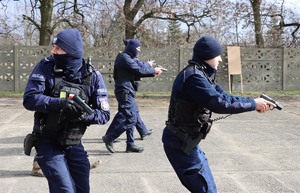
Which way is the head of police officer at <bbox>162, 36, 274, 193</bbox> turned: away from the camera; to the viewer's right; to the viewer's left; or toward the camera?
to the viewer's right

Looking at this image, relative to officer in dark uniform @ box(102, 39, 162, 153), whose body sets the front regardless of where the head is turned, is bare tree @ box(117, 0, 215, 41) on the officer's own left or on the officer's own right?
on the officer's own left

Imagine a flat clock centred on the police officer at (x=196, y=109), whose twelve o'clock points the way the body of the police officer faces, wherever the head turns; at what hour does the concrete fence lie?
The concrete fence is roughly at 9 o'clock from the police officer.

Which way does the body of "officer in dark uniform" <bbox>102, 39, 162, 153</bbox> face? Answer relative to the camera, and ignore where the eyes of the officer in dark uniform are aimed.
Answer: to the viewer's right

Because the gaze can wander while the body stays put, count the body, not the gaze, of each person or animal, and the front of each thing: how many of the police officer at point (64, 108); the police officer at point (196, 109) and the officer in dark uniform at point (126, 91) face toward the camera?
1

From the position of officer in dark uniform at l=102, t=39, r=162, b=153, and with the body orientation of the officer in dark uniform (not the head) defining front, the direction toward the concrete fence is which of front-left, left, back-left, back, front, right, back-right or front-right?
left

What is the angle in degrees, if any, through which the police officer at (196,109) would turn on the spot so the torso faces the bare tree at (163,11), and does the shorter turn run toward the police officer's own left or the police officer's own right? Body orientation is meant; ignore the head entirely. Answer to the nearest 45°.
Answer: approximately 90° to the police officer's own left

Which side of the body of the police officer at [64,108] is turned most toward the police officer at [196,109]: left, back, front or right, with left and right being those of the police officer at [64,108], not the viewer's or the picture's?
left

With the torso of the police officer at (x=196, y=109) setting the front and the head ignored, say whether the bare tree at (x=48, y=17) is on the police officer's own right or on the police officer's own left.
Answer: on the police officer's own left

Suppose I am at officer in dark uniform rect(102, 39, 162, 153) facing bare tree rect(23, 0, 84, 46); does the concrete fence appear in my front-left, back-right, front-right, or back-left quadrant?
front-right

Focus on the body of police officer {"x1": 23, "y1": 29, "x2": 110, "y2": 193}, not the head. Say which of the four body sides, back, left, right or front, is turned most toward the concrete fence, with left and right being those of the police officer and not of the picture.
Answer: back

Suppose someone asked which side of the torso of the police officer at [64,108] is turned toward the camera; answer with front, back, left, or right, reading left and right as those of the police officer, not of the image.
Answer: front

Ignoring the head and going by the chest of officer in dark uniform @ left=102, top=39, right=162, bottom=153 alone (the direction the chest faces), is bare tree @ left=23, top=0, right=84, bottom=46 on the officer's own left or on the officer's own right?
on the officer's own left

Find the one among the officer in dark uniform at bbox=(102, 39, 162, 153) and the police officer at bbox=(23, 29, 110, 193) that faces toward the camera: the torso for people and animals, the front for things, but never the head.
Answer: the police officer

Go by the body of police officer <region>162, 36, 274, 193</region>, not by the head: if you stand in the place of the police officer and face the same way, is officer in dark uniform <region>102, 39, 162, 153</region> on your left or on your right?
on your left

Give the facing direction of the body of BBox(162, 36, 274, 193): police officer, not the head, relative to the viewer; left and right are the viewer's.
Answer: facing to the right of the viewer

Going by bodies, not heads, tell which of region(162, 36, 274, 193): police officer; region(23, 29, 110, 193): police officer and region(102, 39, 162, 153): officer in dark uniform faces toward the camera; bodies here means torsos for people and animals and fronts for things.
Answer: region(23, 29, 110, 193): police officer

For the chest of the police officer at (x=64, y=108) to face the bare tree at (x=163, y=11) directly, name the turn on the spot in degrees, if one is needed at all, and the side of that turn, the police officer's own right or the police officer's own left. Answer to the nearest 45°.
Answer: approximately 180°
